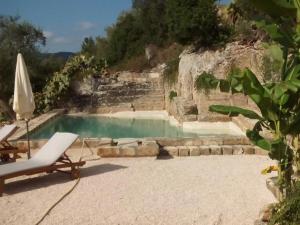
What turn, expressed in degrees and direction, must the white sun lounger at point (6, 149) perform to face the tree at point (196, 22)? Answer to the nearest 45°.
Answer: approximately 135° to its right

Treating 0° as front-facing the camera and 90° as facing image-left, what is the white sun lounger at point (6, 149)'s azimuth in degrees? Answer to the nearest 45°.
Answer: approximately 90°

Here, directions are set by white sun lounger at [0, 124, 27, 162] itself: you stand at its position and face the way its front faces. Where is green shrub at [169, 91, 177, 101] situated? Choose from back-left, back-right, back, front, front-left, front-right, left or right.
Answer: back-right

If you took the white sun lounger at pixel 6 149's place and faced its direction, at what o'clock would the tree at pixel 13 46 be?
The tree is roughly at 3 o'clock from the white sun lounger.

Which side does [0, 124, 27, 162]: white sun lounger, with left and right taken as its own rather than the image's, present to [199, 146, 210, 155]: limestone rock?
back

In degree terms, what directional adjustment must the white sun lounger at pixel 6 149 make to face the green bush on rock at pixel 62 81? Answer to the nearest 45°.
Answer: approximately 90° to its right

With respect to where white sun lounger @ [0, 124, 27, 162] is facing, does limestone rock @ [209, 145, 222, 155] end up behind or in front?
behind

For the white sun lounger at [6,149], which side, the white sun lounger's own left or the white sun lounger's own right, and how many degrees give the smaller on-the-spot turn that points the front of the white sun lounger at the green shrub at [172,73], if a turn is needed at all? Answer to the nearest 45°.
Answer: approximately 135° to the white sun lounger's own right

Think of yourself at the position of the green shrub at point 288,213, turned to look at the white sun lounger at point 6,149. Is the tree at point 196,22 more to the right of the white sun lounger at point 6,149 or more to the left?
right

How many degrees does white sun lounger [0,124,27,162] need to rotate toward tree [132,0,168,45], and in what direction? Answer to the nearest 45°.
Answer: approximately 135° to its right
